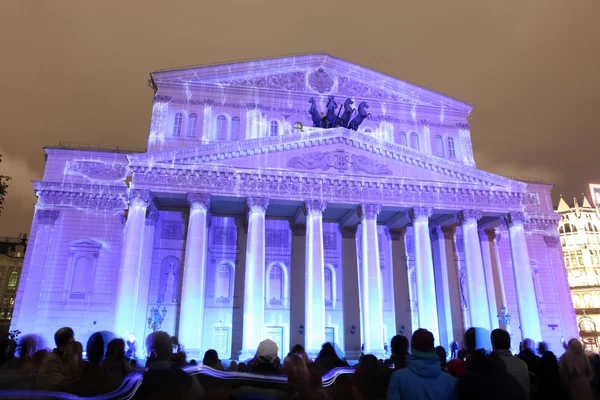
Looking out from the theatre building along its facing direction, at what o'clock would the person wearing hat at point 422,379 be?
The person wearing hat is roughly at 12 o'clock from the theatre building.

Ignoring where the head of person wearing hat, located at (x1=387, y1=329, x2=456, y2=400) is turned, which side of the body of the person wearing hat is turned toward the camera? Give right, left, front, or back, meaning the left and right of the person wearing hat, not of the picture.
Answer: back

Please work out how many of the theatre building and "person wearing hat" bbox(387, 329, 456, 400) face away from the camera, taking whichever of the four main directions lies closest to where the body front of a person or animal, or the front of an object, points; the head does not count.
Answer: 1

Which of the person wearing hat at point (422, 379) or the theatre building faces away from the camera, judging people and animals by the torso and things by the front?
the person wearing hat

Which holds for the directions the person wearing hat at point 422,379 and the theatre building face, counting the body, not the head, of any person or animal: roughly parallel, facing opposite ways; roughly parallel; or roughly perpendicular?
roughly parallel, facing opposite ways

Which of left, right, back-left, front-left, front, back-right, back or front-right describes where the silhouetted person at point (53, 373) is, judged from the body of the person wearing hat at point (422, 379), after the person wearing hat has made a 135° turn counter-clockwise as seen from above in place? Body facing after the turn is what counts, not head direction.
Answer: front-right

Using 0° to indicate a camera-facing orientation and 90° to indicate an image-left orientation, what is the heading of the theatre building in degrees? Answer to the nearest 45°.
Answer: approximately 0°

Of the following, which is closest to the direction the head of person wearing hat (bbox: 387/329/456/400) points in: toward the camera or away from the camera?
away from the camera

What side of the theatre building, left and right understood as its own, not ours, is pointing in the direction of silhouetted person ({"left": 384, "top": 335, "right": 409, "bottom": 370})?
front

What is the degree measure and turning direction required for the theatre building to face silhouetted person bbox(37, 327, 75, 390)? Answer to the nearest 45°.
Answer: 0° — it already faces them

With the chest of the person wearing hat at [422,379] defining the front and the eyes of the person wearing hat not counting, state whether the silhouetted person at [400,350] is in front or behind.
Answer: in front

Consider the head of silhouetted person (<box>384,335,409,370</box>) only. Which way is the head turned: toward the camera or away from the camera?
away from the camera
